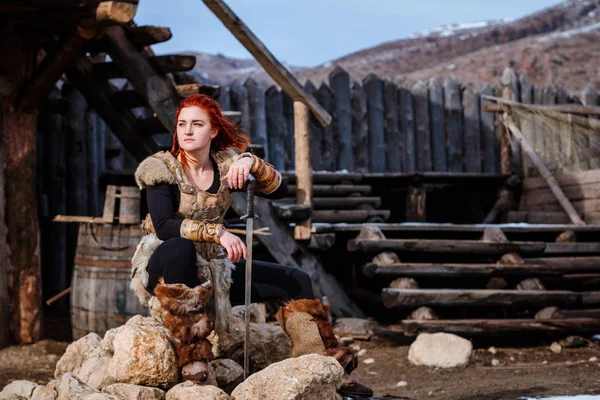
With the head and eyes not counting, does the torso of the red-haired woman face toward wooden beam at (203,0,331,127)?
no

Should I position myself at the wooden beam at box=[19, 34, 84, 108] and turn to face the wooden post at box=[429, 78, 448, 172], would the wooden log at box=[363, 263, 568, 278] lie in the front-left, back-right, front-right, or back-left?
front-right

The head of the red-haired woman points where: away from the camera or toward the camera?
toward the camera

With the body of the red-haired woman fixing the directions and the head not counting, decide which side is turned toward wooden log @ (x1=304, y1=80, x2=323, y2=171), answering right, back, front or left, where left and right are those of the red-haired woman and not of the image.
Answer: back

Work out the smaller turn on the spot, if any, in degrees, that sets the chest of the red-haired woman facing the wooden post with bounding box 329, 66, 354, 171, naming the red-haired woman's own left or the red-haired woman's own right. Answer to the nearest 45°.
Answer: approximately 180°

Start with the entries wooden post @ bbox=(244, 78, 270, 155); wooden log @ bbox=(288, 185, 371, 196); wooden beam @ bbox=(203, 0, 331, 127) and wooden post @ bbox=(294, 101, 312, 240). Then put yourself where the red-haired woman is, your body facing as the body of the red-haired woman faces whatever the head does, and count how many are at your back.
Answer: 4

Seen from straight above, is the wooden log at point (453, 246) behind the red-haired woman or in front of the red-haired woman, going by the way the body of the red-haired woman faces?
behind

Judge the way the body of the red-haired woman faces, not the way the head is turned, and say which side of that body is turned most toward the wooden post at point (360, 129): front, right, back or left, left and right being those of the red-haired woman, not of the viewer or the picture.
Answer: back

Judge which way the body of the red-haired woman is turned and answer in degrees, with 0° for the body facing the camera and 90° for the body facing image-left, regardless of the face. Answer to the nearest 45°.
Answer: approximately 0°

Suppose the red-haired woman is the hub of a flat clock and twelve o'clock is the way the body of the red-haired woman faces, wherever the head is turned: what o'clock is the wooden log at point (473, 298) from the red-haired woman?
The wooden log is roughly at 7 o'clock from the red-haired woman.

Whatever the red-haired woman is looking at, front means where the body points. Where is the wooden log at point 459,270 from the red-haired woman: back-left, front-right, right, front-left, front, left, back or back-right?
back-left

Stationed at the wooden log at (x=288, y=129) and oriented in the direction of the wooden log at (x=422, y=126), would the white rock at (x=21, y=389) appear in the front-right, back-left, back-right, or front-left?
back-right

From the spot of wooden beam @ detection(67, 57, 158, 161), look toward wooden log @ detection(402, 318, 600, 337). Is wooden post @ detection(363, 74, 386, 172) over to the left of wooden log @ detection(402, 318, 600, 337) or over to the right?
left

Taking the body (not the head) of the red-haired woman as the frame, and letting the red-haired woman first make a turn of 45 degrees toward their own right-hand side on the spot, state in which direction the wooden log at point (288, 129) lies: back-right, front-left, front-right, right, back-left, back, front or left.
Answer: back-right

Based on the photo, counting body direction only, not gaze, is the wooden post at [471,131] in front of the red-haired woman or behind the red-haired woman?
behind

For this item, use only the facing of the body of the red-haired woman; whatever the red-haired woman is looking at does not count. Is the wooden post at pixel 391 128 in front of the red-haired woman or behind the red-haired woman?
behind

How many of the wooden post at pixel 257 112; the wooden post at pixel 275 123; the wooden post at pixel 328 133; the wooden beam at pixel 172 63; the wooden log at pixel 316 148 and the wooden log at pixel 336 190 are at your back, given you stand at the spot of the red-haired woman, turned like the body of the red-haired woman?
6
